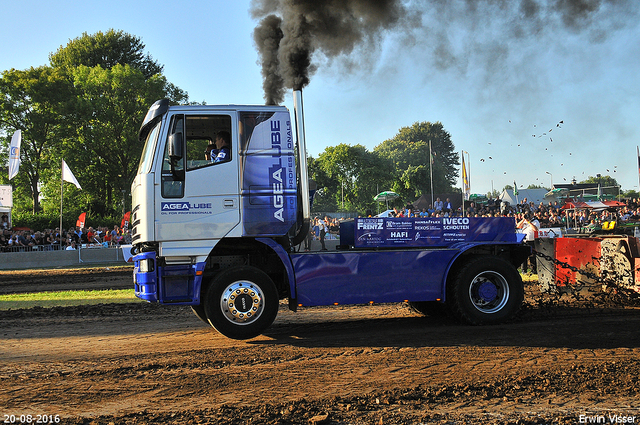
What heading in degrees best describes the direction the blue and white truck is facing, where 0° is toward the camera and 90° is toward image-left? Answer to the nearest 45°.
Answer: approximately 90°

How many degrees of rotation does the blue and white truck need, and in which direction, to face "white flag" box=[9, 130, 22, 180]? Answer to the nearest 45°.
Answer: approximately 45° to its right

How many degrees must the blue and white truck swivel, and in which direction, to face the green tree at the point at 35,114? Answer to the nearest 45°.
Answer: approximately 45° to its right

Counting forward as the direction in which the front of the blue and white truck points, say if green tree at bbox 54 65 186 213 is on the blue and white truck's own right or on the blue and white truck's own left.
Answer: on the blue and white truck's own right
